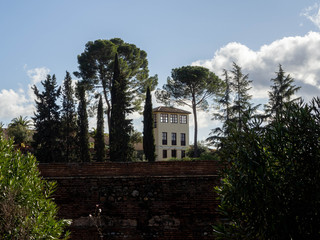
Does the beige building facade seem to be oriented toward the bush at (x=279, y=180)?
yes

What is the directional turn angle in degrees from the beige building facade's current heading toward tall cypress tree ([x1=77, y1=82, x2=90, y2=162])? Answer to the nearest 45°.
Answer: approximately 45° to its right

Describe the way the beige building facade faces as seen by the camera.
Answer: facing the viewer

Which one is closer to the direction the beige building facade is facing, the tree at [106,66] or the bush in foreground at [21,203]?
the bush in foreground

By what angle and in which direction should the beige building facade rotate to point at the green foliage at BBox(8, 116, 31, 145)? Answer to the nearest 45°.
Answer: approximately 45° to its right

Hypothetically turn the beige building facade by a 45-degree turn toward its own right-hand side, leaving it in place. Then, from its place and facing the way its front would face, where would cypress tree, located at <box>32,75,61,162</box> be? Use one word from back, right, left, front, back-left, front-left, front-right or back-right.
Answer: front

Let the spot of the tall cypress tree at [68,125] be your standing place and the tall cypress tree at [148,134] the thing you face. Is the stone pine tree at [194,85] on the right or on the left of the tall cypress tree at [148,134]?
left

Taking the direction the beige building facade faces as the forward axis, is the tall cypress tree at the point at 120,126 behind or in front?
in front

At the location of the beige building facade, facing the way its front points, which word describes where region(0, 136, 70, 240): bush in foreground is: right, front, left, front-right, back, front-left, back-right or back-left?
front

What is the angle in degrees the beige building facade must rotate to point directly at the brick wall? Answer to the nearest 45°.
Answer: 0° — it already faces it
